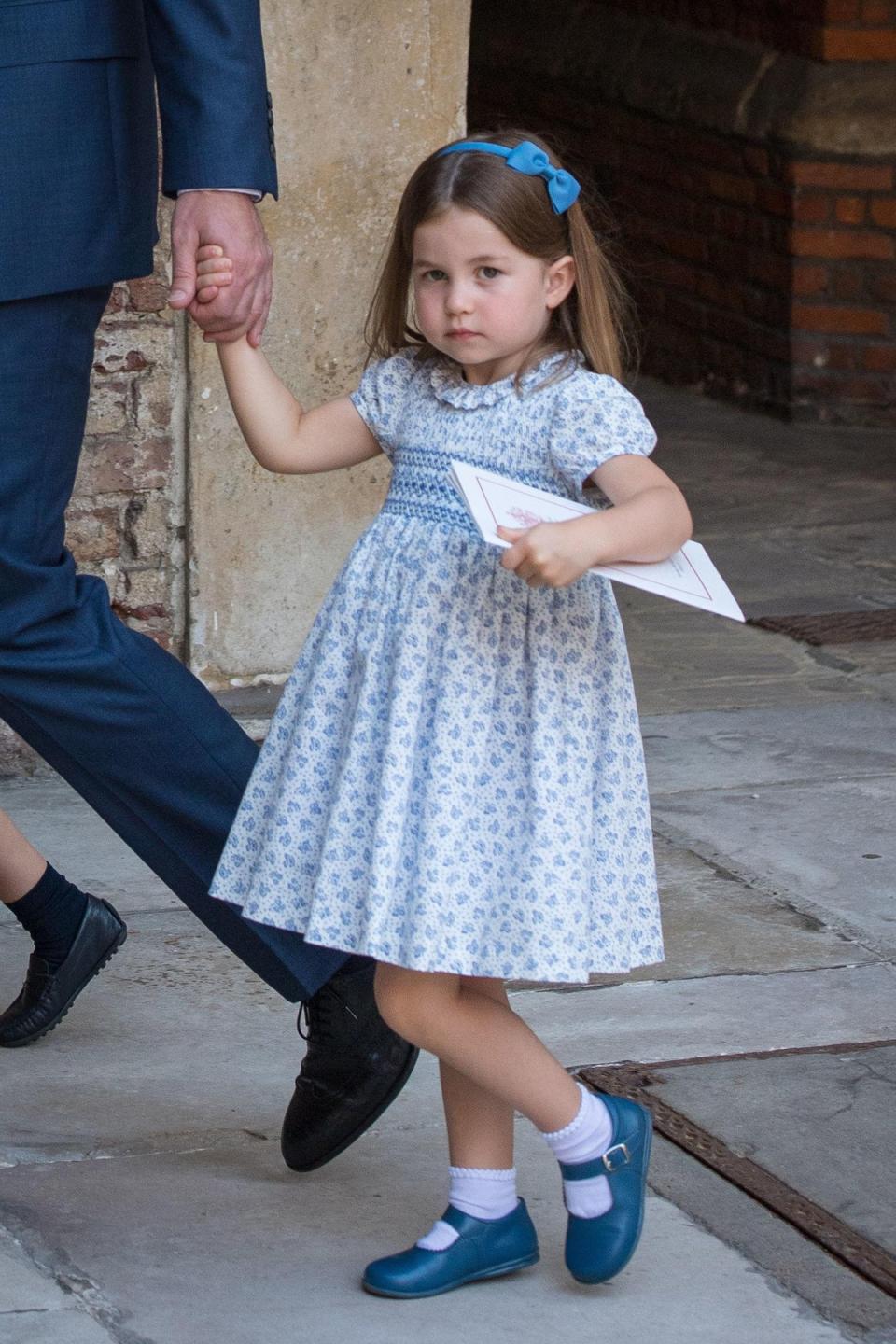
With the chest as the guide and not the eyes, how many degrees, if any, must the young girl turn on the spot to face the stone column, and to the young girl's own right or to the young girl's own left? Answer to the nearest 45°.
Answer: approximately 135° to the young girl's own right

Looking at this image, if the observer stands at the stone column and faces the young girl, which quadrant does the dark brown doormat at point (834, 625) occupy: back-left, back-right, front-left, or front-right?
back-left

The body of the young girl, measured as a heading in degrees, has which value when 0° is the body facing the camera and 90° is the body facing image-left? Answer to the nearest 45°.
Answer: approximately 45°

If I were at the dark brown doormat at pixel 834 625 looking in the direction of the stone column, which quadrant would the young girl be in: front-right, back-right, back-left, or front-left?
front-left

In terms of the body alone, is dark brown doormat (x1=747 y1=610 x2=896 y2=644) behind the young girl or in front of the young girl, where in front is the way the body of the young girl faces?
behind

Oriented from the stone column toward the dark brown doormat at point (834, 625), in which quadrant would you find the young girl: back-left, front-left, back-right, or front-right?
back-right

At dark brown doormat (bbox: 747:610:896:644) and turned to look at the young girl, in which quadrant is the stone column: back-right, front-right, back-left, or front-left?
front-right

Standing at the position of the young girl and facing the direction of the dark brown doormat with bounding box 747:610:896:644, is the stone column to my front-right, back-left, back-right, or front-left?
front-left
